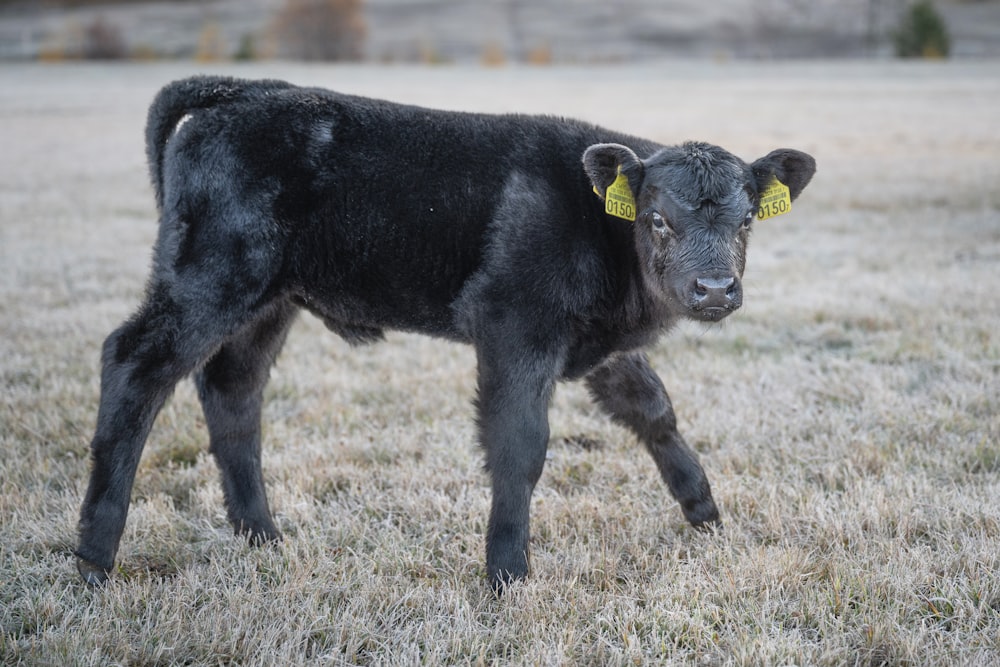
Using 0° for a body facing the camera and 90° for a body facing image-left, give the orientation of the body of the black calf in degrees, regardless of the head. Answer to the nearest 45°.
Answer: approximately 270°
